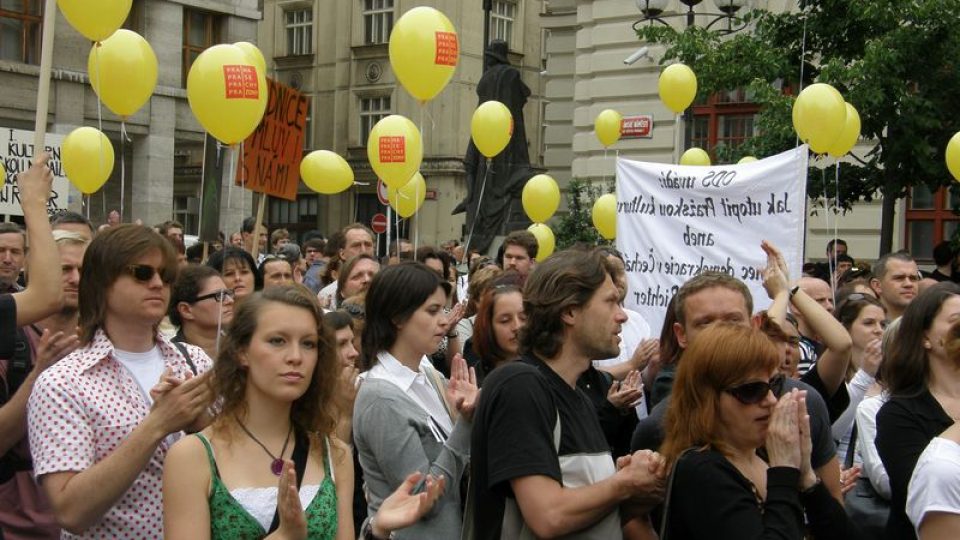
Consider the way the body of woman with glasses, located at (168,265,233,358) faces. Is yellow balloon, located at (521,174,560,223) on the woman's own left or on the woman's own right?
on the woman's own left

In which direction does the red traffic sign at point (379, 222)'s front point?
toward the camera

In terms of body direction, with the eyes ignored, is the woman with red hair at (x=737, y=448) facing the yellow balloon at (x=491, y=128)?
no

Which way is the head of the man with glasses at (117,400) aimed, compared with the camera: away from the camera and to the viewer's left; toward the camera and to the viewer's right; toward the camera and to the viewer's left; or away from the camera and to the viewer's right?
toward the camera and to the viewer's right

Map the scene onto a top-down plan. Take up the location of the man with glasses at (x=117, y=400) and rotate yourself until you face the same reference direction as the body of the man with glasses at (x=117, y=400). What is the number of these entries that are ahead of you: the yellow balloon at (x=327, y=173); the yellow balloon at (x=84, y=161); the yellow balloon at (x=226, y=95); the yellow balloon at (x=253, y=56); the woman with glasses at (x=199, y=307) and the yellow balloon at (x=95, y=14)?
0

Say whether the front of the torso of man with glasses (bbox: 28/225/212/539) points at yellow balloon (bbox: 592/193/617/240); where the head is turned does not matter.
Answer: no

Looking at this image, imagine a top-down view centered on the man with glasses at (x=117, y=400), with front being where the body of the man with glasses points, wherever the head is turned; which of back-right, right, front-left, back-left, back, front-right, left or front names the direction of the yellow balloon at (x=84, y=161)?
back-left

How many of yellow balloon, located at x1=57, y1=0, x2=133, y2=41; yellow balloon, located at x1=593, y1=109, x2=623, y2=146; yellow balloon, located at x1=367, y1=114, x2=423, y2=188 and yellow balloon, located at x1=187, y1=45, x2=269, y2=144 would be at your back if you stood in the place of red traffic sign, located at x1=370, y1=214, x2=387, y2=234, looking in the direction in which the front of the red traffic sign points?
0

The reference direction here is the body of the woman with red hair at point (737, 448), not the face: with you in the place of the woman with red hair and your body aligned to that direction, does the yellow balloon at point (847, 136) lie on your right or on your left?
on your left

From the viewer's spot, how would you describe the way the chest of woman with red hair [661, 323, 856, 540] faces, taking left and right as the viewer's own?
facing the viewer and to the right of the viewer
